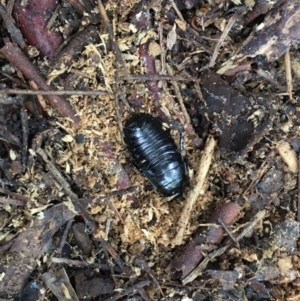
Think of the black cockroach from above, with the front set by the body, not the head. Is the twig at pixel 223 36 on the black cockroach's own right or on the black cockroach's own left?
on the black cockroach's own left

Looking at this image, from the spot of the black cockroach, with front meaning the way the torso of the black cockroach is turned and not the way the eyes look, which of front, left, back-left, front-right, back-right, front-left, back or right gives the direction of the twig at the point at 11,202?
back-right

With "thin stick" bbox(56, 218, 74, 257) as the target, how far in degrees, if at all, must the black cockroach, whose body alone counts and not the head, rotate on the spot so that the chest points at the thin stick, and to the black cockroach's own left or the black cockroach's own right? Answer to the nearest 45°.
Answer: approximately 135° to the black cockroach's own right

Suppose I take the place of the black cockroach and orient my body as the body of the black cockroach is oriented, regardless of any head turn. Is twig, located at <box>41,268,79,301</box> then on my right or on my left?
on my right

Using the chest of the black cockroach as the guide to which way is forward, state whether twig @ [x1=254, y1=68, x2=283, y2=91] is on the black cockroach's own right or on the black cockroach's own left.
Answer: on the black cockroach's own left

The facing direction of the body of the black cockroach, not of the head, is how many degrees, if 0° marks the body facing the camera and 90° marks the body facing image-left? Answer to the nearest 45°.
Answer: approximately 315°
